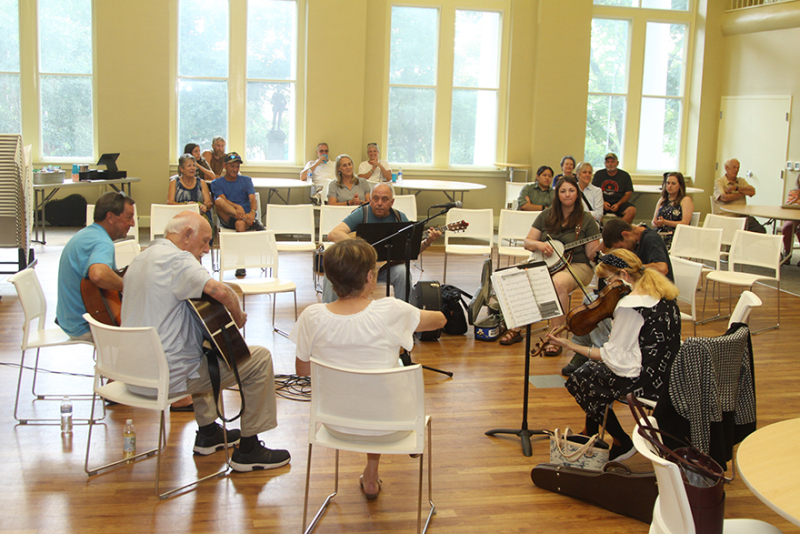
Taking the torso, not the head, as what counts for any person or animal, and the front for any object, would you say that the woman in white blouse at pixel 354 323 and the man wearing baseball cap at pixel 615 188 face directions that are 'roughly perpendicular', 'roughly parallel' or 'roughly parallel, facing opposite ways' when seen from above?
roughly parallel, facing opposite ways

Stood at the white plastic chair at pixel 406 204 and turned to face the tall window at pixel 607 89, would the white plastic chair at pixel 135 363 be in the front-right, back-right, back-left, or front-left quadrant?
back-right

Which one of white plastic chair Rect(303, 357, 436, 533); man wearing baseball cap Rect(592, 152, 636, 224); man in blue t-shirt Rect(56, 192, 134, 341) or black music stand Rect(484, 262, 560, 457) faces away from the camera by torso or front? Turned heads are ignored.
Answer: the white plastic chair

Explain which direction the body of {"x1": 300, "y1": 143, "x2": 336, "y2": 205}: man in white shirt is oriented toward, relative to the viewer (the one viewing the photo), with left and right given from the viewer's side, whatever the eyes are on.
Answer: facing the viewer

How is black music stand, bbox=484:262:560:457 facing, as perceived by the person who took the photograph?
facing the viewer and to the right of the viewer

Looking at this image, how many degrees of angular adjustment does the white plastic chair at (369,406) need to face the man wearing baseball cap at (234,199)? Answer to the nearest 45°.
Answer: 0° — it already faces them

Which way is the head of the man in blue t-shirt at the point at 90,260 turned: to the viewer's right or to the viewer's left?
to the viewer's right

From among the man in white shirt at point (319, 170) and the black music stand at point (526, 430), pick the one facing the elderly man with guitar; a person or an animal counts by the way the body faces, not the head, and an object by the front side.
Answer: the man in white shirt

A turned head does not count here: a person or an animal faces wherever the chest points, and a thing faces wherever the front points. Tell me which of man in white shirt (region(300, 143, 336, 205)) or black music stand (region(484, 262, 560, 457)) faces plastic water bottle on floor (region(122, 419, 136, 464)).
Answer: the man in white shirt

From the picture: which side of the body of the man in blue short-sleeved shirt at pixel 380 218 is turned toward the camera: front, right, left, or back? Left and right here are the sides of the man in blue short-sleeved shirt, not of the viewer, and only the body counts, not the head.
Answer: front

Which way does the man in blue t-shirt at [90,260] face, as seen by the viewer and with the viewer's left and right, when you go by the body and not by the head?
facing to the right of the viewer

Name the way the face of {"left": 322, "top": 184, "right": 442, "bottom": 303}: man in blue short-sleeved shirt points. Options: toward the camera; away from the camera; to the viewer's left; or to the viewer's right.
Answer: toward the camera

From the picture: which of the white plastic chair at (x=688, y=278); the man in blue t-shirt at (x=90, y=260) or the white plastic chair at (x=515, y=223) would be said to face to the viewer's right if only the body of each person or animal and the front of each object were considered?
the man in blue t-shirt

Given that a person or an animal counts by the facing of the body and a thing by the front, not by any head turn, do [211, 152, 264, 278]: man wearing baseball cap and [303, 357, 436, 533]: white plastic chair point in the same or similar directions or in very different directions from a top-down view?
very different directions

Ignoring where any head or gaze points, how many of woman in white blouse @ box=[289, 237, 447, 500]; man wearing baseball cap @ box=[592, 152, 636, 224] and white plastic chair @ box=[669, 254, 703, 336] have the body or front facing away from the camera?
1
